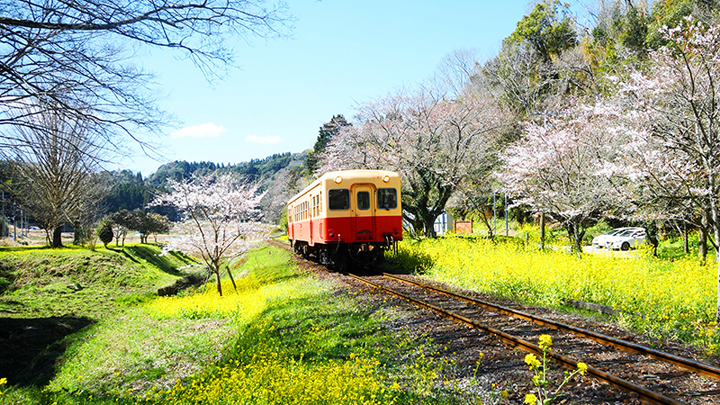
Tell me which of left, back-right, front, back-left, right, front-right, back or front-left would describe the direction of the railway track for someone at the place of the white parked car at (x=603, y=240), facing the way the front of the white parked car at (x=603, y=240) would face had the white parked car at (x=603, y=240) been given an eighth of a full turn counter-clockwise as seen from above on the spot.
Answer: front

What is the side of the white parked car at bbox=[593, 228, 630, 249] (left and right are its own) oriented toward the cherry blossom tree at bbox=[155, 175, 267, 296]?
front

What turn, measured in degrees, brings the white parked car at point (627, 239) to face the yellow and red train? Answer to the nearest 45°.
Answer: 0° — it already faces it

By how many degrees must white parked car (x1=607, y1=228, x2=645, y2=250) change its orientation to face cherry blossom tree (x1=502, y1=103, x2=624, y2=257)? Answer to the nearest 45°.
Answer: approximately 45° to its left

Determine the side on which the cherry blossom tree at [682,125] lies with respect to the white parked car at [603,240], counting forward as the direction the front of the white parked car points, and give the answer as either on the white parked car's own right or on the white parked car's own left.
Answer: on the white parked car's own left

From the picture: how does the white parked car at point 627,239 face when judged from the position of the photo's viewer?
facing the viewer and to the left of the viewer

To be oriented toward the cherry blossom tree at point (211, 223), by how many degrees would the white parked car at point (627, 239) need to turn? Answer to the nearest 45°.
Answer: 0° — it already faces it

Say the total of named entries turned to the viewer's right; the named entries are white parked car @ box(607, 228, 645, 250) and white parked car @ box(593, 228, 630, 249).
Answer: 0

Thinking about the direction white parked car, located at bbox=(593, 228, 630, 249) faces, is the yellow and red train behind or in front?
in front

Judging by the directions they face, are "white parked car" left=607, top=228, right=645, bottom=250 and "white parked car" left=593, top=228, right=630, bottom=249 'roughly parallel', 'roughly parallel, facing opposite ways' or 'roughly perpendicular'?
roughly parallel

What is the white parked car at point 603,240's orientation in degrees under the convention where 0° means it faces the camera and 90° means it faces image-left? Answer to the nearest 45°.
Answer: approximately 45°

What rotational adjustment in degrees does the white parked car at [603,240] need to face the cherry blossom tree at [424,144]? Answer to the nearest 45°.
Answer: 0° — it already faces it
